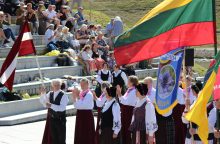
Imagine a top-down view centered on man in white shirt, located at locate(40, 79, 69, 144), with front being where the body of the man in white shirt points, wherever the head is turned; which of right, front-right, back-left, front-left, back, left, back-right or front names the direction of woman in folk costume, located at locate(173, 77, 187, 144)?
back-left
